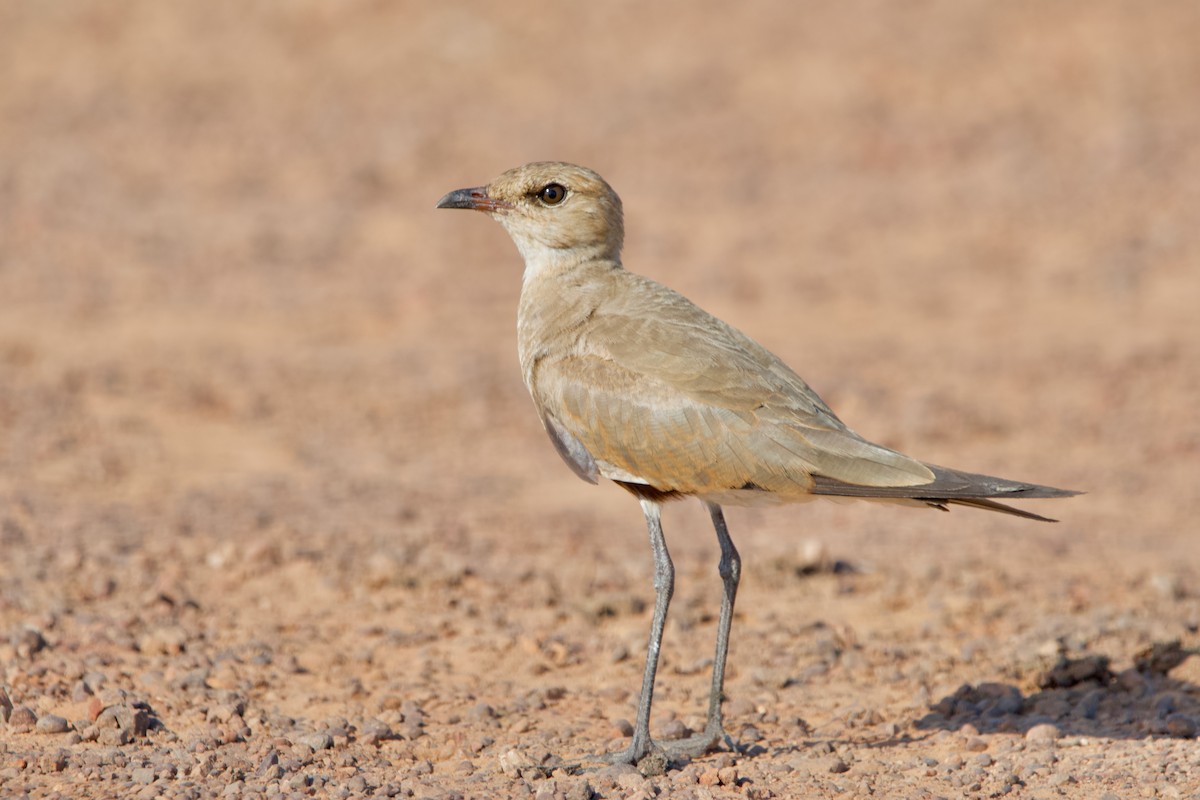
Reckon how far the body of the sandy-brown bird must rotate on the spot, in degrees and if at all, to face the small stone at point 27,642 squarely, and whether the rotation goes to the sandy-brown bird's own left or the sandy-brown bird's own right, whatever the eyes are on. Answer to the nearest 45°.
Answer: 0° — it already faces it

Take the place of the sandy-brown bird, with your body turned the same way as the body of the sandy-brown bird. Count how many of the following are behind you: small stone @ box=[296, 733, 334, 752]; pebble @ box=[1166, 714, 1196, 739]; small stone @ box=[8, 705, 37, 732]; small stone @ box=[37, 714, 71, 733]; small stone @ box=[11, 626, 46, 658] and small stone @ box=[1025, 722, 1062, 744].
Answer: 2

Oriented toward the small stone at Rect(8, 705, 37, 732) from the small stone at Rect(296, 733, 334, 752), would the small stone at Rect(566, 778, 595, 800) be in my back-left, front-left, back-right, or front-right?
back-left

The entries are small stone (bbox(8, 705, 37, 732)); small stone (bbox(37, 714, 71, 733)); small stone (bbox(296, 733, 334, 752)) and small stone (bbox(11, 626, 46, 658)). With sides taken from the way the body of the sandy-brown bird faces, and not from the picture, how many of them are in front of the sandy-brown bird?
4

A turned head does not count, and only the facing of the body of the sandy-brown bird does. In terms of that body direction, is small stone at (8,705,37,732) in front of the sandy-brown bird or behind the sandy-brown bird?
in front

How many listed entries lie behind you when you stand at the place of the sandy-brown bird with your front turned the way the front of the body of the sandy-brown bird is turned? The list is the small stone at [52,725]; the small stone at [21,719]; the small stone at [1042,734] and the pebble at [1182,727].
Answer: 2

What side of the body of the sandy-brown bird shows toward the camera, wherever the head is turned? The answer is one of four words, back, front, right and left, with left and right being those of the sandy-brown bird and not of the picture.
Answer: left

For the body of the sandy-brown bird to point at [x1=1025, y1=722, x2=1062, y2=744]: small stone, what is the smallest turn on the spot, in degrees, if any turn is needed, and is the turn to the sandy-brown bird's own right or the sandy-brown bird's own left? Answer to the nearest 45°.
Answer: approximately 180°

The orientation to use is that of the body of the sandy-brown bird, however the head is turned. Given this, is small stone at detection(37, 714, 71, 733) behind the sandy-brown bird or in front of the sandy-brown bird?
in front

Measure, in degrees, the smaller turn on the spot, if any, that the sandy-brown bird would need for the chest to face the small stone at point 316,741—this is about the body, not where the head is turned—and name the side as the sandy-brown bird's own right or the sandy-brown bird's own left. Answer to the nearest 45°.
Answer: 0° — it already faces it

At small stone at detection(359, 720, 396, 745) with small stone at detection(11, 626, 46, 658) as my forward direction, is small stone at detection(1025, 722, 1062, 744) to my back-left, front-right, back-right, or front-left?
back-right
